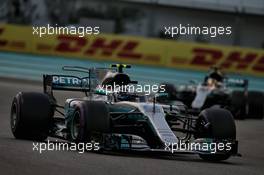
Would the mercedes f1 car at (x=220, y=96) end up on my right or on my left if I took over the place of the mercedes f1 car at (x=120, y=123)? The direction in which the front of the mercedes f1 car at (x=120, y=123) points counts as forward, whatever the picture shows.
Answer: on my left
